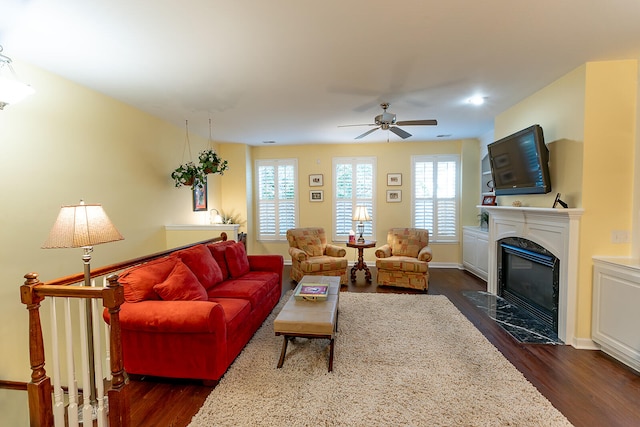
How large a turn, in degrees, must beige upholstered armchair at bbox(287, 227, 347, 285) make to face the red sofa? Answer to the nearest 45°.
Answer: approximately 45° to its right

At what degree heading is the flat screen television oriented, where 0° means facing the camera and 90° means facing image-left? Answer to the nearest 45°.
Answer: approximately 45°

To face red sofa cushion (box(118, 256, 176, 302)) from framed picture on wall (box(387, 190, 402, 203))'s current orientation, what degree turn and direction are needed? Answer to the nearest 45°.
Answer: approximately 45° to its right

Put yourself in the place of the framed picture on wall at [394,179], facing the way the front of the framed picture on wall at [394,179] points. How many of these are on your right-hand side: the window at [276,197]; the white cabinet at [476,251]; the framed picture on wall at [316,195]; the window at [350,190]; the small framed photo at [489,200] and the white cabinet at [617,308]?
3

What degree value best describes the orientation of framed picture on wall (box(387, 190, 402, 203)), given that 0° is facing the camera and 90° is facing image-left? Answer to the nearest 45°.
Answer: approximately 0°

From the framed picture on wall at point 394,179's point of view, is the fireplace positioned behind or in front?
in front

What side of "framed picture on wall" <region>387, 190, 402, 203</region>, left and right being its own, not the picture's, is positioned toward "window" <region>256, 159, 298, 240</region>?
right
